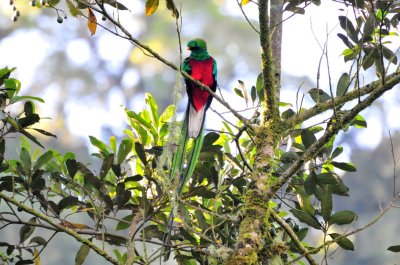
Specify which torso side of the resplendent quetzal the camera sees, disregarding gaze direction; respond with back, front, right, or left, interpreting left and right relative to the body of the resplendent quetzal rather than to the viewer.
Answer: front
